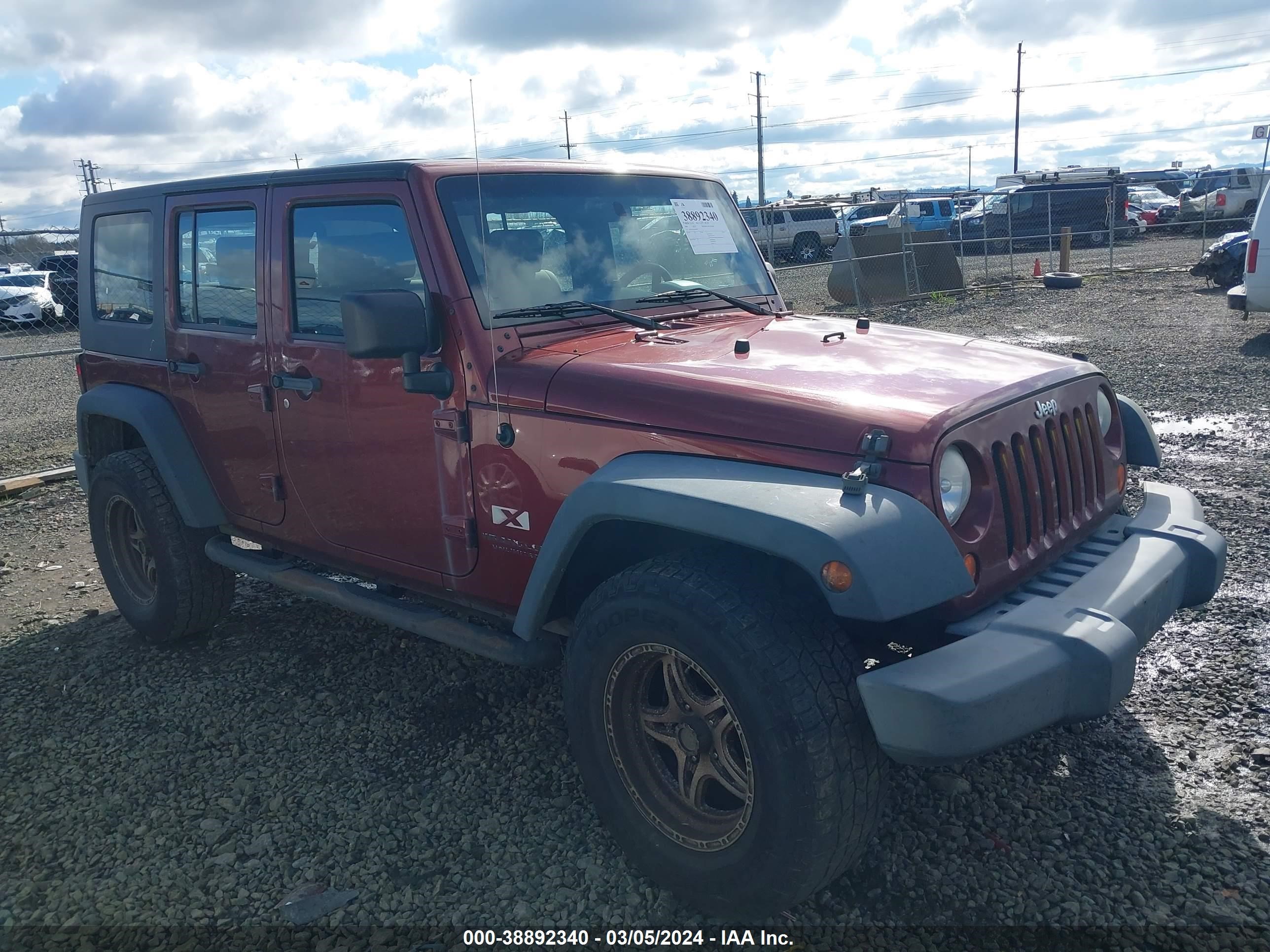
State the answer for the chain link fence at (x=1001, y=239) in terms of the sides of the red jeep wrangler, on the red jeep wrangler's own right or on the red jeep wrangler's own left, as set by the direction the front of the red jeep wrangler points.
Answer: on the red jeep wrangler's own left

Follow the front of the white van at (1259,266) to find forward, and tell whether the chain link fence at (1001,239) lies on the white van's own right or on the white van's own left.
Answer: on the white van's own left

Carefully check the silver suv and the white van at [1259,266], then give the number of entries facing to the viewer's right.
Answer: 1

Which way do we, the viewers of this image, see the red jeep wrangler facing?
facing the viewer and to the right of the viewer

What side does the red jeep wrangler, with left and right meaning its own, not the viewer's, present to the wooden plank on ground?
back
